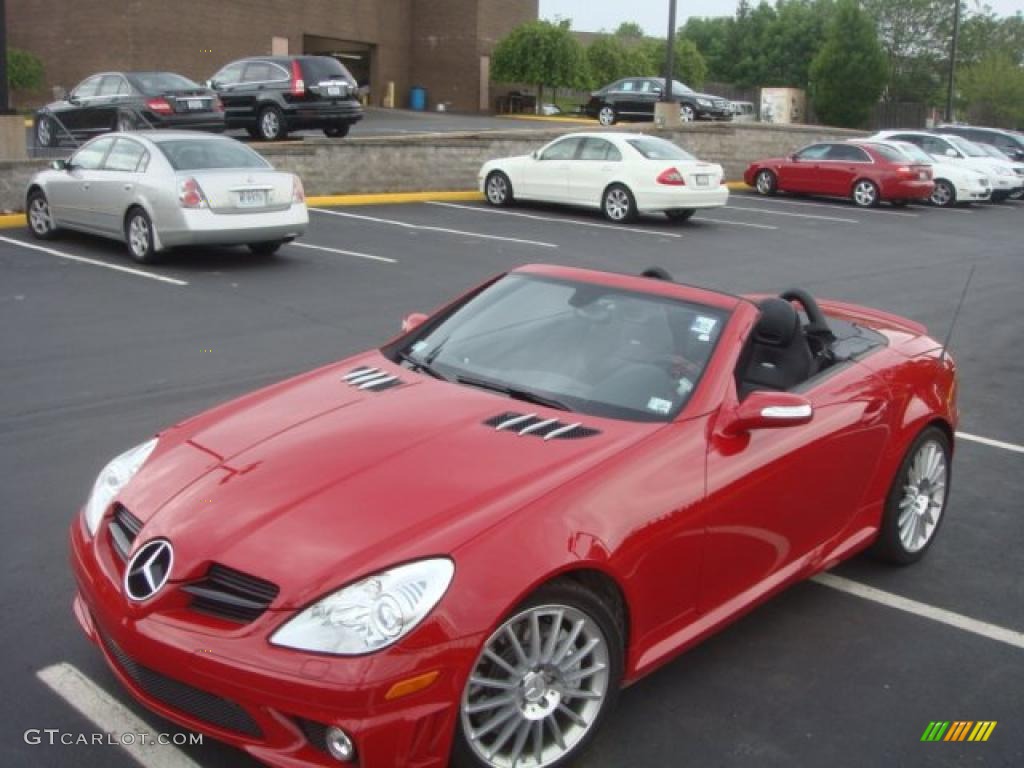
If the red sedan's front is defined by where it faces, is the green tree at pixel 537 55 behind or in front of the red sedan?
in front

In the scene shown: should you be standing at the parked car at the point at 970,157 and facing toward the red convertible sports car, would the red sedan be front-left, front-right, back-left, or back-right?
front-right

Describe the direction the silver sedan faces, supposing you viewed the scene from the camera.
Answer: facing away from the viewer and to the left of the viewer

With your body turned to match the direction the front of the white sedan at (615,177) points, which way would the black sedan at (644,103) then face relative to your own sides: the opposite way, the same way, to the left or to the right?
the opposite way

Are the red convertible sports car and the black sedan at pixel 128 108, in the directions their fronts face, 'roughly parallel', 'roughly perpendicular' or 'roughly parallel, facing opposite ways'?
roughly perpendicular

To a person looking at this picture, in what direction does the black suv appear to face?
facing away from the viewer and to the left of the viewer

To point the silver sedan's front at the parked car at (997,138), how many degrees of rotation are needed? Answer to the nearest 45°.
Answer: approximately 90° to its right

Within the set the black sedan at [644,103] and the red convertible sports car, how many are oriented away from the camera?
0

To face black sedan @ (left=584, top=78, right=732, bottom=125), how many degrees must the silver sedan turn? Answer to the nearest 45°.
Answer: approximately 90° to its right

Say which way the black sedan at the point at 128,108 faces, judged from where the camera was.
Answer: facing away from the viewer and to the left of the viewer

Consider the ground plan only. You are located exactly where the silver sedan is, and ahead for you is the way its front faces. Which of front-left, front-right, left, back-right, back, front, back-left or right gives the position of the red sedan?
right

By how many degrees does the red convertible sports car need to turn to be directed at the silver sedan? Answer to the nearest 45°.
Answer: approximately 135° to its right

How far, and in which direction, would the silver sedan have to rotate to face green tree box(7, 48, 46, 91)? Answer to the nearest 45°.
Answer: approximately 45° to its right

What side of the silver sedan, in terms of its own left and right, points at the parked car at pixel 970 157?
right

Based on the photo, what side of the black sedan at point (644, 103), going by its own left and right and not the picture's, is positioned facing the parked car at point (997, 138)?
front

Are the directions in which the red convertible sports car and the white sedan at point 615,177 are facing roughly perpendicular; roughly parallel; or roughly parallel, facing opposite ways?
roughly perpendicular
